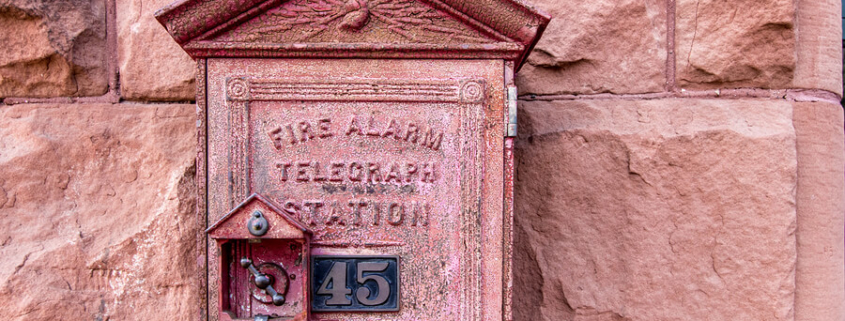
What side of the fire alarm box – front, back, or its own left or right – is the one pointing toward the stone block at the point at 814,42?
left

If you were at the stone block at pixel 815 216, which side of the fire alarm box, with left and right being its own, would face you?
left

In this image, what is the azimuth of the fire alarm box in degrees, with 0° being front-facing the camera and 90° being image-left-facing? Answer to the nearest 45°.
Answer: approximately 0°

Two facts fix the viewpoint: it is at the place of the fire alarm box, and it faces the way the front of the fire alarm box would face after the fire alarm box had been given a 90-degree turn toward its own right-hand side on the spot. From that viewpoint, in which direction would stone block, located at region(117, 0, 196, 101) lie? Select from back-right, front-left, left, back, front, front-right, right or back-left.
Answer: front-right
